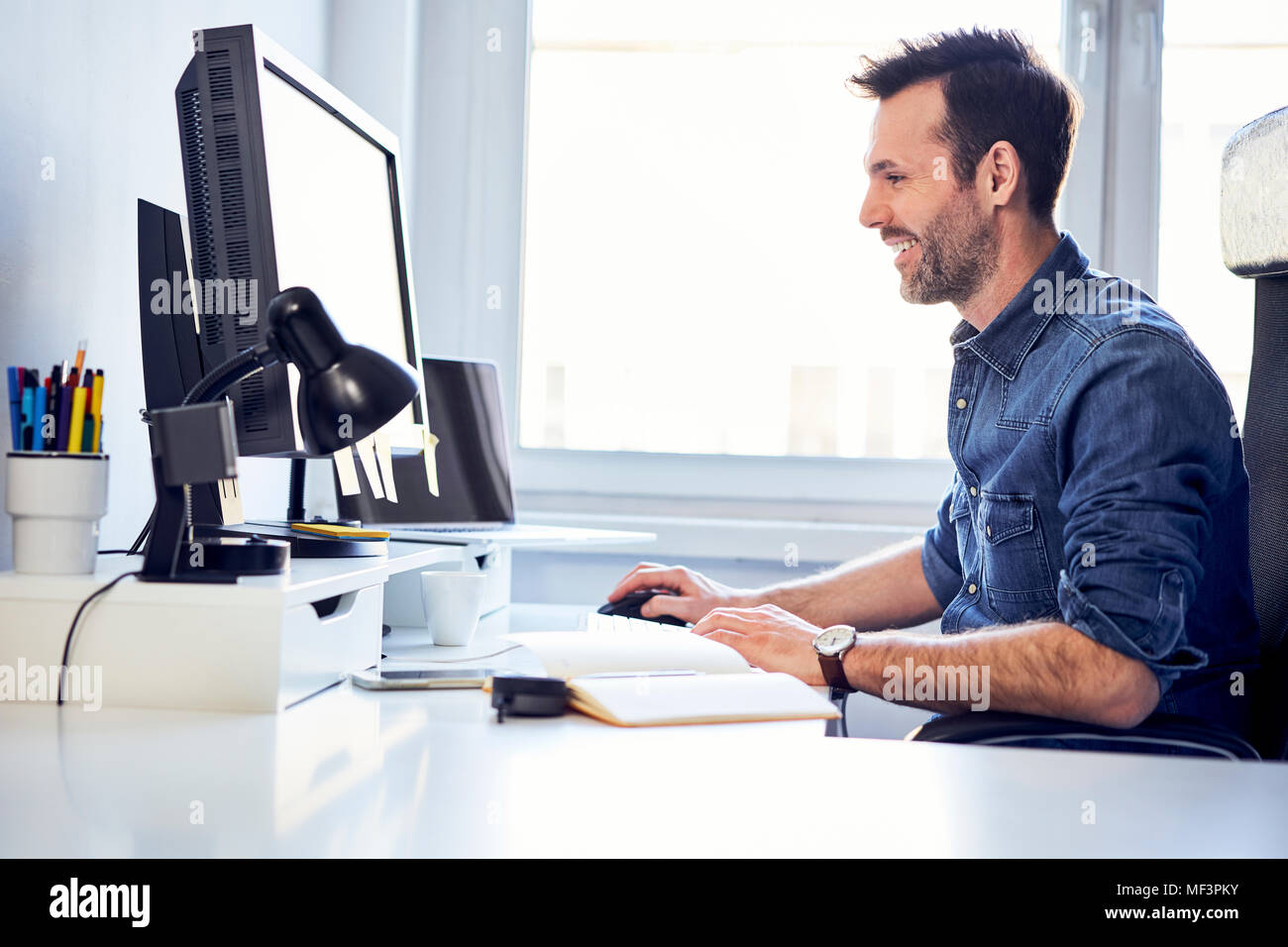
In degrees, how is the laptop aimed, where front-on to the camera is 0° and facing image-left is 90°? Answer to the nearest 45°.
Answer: approximately 315°

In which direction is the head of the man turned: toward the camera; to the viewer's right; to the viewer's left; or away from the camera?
to the viewer's left

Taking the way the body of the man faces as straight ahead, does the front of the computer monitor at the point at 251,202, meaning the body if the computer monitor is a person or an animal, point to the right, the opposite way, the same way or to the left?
the opposite way

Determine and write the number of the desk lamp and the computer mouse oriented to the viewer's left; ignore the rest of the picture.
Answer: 1

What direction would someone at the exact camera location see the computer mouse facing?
facing to the left of the viewer

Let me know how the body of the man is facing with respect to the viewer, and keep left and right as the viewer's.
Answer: facing to the left of the viewer

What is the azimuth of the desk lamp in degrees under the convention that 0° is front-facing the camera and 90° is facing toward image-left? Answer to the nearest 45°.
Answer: approximately 270°

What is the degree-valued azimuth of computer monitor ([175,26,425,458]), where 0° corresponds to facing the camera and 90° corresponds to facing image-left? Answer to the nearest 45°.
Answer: approximately 315°

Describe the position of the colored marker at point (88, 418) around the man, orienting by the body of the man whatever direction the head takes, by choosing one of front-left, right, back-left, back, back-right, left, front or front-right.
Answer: front-left

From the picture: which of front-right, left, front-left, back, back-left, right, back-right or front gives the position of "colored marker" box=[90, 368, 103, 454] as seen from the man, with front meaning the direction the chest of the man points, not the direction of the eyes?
front-left
